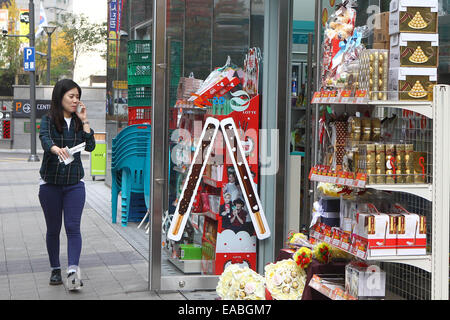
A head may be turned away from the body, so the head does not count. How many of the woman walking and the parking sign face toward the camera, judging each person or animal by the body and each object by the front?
2

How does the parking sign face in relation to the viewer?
toward the camera

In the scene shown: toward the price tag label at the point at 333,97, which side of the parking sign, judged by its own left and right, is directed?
front

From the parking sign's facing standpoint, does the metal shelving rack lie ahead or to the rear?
ahead

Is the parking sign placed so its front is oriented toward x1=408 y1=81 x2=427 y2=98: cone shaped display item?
yes

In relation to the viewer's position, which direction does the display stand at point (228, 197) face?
facing the viewer and to the left of the viewer

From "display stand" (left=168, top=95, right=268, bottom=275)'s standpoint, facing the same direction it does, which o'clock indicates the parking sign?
The parking sign is roughly at 4 o'clock from the display stand.

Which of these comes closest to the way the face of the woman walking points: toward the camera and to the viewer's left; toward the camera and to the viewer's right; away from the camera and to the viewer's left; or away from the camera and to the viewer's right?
toward the camera and to the viewer's right

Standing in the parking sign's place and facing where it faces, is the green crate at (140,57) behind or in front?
in front

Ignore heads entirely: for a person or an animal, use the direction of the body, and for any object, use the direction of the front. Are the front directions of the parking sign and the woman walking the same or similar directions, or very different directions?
same or similar directions

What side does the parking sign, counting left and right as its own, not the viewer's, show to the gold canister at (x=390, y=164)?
front

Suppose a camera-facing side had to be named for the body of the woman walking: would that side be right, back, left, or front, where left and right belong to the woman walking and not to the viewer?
front

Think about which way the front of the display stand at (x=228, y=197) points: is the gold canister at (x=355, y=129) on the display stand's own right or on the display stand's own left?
on the display stand's own left
